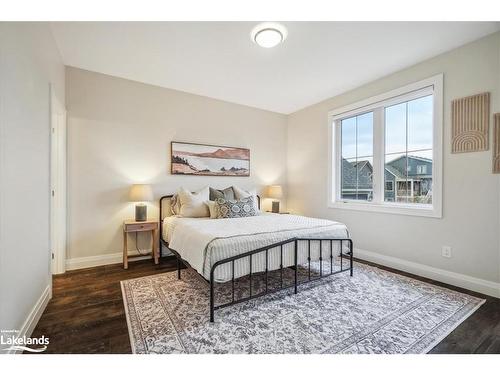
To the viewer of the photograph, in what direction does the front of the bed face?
facing the viewer and to the right of the viewer

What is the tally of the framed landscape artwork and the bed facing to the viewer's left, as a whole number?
0

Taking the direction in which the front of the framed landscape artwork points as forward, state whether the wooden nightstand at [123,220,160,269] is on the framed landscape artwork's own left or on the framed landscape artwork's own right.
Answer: on the framed landscape artwork's own right

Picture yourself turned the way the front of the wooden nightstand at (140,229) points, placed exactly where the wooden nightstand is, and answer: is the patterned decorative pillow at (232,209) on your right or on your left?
on your left

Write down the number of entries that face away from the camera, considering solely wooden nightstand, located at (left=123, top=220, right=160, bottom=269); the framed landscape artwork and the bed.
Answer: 0

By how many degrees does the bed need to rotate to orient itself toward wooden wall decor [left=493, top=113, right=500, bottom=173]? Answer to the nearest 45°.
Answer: approximately 45° to its left

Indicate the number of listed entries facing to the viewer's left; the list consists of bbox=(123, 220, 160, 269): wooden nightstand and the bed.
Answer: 0

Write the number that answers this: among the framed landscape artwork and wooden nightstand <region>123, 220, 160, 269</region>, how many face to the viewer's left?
0

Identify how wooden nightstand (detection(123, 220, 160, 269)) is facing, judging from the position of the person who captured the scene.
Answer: facing the viewer

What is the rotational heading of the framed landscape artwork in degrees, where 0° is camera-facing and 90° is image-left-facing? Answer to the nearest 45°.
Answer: approximately 315°

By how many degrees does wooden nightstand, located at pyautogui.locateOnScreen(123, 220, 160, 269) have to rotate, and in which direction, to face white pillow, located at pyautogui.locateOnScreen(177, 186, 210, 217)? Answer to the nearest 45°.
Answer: approximately 90° to its left
